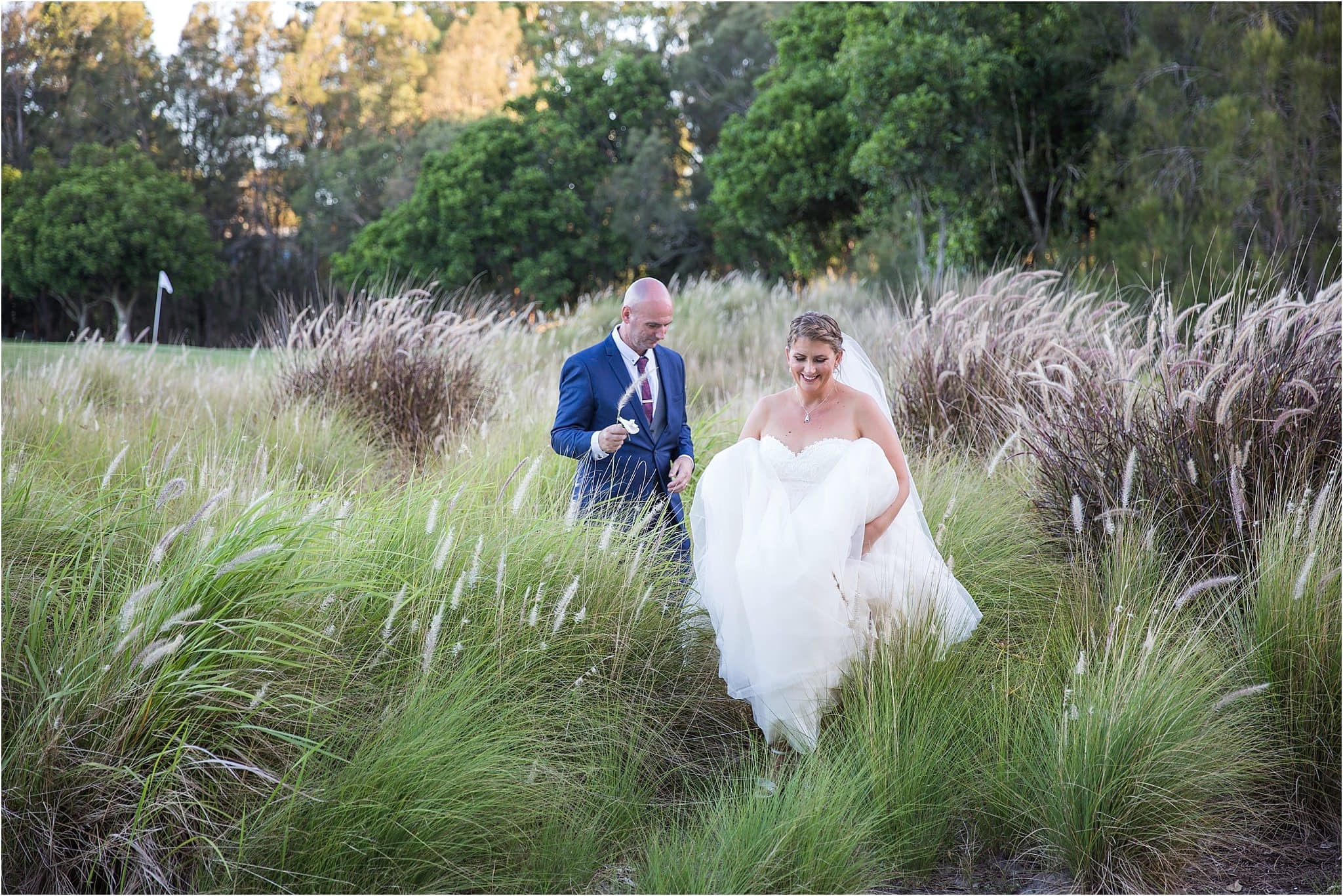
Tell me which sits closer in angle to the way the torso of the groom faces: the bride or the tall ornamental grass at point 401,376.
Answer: the bride

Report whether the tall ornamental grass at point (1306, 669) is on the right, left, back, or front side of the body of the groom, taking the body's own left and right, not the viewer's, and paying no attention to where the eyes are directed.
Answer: front

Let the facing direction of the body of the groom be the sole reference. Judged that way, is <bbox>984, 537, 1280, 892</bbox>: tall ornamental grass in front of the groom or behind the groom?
in front

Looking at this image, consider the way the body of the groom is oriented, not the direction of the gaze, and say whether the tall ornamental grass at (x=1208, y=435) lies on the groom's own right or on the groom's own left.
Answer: on the groom's own left

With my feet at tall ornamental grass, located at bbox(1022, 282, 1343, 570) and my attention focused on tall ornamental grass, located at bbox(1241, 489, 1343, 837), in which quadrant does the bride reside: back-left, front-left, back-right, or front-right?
front-right

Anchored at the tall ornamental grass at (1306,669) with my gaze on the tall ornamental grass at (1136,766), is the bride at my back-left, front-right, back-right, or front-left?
front-right

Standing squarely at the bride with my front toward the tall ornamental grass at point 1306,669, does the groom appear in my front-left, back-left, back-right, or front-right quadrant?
back-left

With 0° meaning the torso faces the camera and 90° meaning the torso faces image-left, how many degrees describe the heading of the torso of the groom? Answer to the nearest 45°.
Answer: approximately 315°

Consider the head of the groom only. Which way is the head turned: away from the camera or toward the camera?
toward the camera

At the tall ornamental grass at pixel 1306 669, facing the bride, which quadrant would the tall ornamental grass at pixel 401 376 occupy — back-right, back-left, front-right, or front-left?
front-right

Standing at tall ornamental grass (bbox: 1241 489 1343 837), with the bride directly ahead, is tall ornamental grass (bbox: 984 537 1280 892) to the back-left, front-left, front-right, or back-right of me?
front-left

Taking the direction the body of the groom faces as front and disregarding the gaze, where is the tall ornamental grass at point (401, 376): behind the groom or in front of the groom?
behind

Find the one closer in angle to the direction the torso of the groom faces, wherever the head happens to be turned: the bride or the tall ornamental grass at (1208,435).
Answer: the bride
